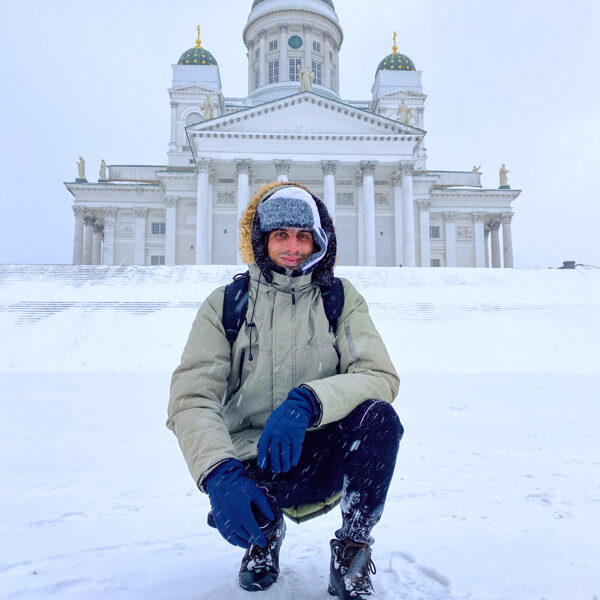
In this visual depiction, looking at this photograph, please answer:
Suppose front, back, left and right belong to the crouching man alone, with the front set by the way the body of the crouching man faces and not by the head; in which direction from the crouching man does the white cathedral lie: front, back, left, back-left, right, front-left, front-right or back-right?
back

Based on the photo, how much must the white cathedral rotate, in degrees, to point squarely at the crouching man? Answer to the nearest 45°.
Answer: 0° — it already faces them

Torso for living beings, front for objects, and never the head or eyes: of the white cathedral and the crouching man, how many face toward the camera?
2

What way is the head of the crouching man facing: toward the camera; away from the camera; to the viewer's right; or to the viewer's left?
toward the camera

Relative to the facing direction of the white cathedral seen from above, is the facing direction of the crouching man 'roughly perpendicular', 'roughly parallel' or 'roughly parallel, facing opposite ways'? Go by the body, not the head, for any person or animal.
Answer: roughly parallel

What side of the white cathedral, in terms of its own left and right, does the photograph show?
front

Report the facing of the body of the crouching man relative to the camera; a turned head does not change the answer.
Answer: toward the camera
